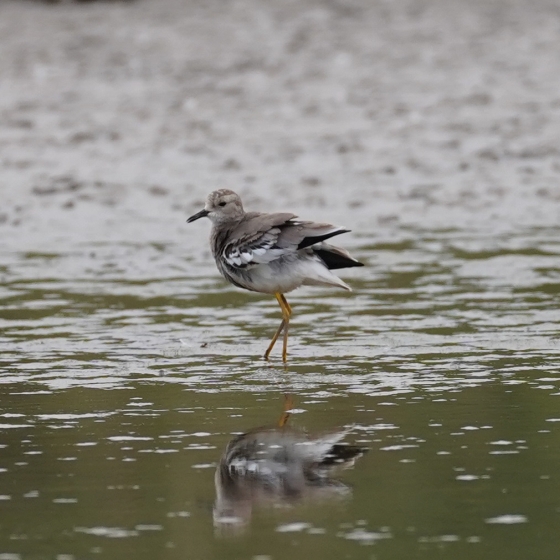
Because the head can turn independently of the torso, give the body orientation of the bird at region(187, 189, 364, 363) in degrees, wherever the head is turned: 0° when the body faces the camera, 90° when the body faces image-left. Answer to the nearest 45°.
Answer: approximately 90°
